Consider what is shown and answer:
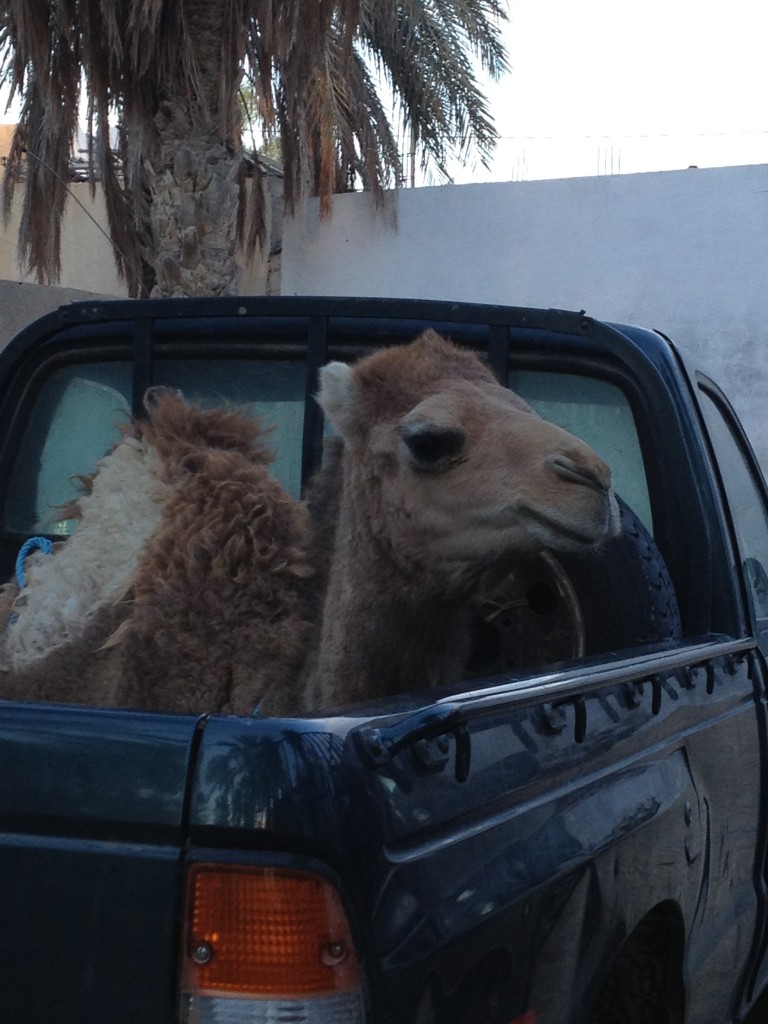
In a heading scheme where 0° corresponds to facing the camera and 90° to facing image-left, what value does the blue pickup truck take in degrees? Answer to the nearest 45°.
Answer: approximately 225°

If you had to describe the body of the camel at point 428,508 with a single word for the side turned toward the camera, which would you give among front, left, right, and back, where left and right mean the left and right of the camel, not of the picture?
right

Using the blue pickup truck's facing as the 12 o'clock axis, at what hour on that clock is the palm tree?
The palm tree is roughly at 10 o'clock from the blue pickup truck.

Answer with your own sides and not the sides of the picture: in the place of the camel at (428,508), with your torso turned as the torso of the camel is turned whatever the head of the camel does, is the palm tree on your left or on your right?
on your left

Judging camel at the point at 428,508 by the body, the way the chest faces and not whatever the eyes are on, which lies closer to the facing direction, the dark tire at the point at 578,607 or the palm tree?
the dark tire

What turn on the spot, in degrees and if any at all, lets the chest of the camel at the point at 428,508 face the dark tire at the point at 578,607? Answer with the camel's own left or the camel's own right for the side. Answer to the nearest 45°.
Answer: approximately 45° to the camel's own left
